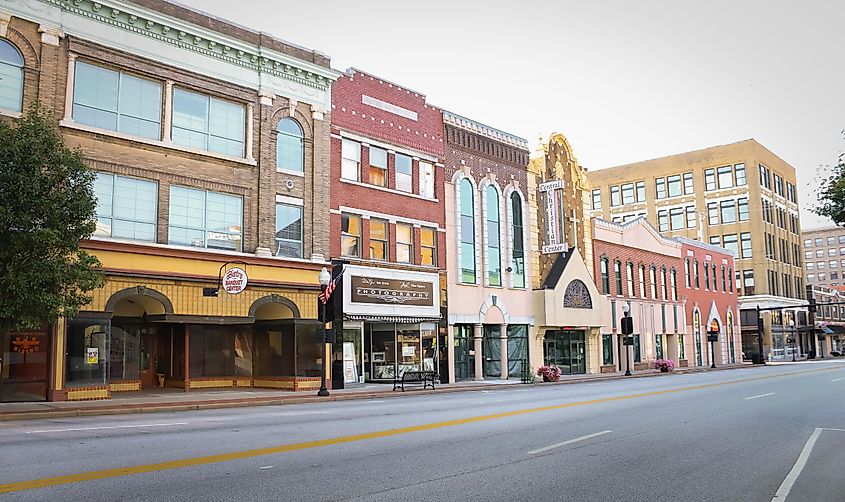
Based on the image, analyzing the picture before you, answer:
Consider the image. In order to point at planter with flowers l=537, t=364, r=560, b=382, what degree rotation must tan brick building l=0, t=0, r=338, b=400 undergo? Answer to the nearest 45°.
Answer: approximately 45° to its left

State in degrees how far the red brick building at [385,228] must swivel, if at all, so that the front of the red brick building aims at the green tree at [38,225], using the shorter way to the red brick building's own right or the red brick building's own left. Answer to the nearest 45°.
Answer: approximately 90° to the red brick building's own right

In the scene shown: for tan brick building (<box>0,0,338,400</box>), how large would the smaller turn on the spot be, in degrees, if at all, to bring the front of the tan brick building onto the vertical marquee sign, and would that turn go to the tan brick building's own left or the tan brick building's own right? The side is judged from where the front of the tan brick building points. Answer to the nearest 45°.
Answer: approximately 90° to the tan brick building's own left

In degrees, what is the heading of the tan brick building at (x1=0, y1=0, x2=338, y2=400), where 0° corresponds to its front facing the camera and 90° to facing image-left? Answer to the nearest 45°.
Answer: approximately 315°

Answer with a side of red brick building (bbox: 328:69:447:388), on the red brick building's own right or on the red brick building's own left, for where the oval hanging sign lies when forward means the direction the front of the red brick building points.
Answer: on the red brick building's own right

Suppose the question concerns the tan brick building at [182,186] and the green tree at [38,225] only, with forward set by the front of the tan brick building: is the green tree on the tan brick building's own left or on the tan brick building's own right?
on the tan brick building's own right

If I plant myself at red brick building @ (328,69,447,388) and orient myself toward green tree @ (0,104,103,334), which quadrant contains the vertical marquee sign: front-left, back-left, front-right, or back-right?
back-left

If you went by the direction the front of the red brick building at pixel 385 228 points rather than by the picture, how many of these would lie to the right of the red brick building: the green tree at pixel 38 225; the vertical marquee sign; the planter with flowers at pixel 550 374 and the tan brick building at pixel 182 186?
2

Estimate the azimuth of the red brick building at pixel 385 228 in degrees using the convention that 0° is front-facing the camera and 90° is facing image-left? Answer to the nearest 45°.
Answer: approximately 315°
